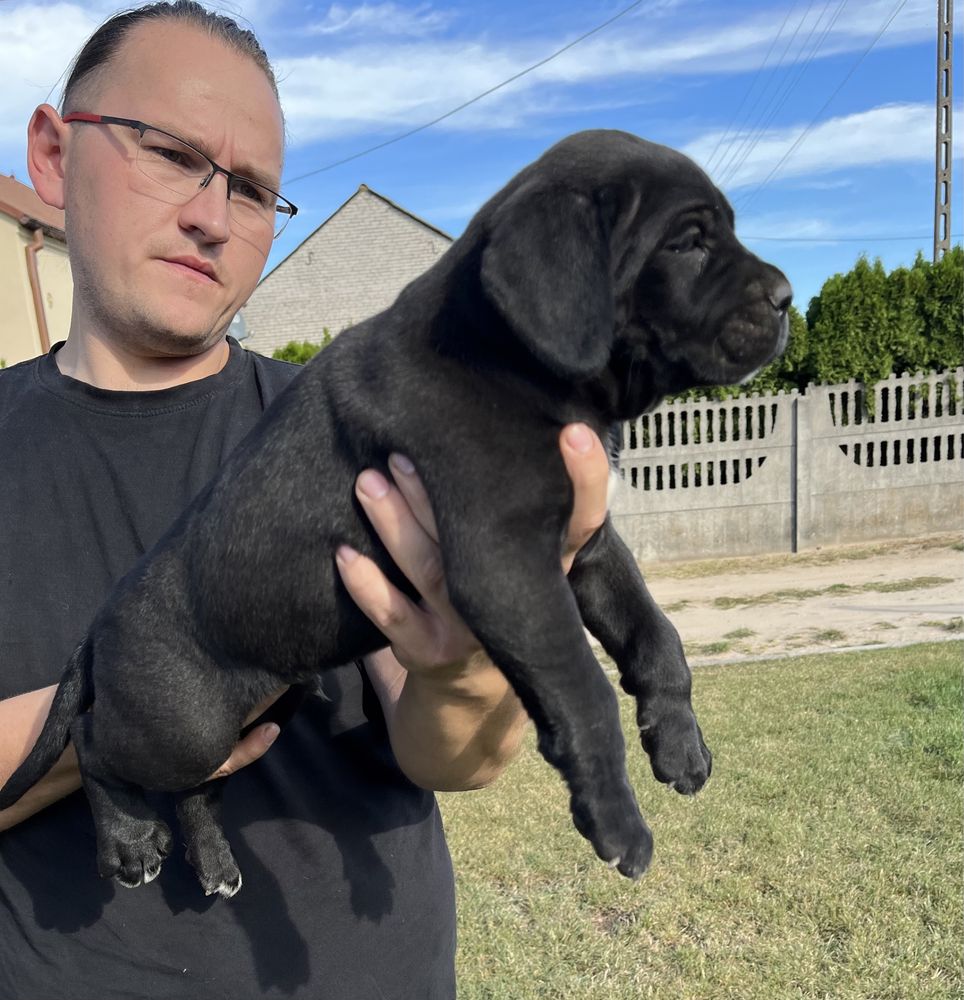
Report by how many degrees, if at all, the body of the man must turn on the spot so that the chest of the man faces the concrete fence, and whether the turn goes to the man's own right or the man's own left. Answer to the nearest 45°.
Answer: approximately 135° to the man's own left

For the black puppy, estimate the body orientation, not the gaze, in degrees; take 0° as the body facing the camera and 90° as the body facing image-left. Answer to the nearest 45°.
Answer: approximately 270°

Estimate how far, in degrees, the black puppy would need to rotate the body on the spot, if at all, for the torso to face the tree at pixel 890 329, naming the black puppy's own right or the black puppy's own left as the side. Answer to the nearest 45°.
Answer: approximately 45° to the black puppy's own left

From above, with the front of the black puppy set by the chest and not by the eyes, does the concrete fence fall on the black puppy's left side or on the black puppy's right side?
on the black puppy's left side

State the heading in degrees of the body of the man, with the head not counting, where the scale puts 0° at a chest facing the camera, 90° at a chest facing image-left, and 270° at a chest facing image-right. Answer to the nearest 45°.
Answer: approximately 0°

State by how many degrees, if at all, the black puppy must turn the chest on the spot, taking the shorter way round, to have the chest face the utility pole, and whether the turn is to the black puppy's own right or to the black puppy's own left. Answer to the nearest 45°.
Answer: approximately 45° to the black puppy's own left

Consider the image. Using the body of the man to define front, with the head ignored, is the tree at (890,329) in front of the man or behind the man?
behind
